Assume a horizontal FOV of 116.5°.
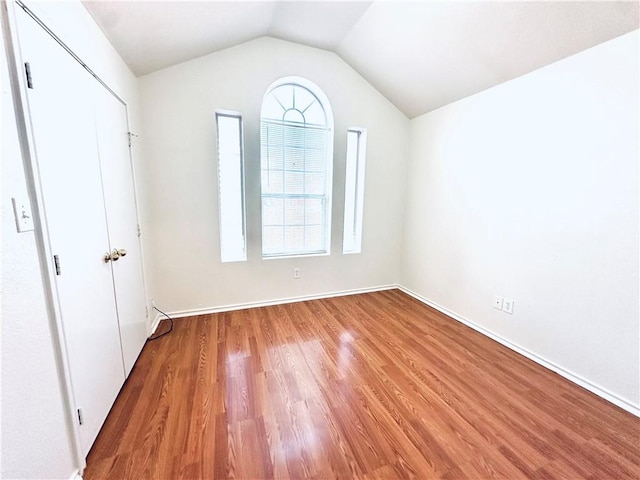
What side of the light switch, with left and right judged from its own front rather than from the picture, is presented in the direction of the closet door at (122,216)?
left

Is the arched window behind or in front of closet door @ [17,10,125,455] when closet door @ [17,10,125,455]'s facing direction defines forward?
in front

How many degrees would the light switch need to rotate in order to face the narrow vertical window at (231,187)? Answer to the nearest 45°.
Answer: approximately 90° to its left

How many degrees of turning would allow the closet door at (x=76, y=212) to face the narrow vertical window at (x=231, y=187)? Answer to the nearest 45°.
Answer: approximately 45° to its left

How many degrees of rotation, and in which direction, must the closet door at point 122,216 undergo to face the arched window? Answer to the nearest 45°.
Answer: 0° — it already faces it

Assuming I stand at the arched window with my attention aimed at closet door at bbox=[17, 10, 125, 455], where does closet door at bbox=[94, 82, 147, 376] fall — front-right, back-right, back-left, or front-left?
front-right

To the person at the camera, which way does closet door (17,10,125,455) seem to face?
facing to the right of the viewer

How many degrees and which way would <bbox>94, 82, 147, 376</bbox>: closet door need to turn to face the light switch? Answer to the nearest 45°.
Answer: approximately 90° to its right

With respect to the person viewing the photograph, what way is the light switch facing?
facing the viewer and to the right of the viewer

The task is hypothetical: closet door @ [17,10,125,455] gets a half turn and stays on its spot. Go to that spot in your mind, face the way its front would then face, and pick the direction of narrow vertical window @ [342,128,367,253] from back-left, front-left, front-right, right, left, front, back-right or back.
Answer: back

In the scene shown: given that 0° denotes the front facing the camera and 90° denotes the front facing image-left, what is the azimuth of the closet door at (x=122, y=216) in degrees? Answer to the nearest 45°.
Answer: approximately 270°
